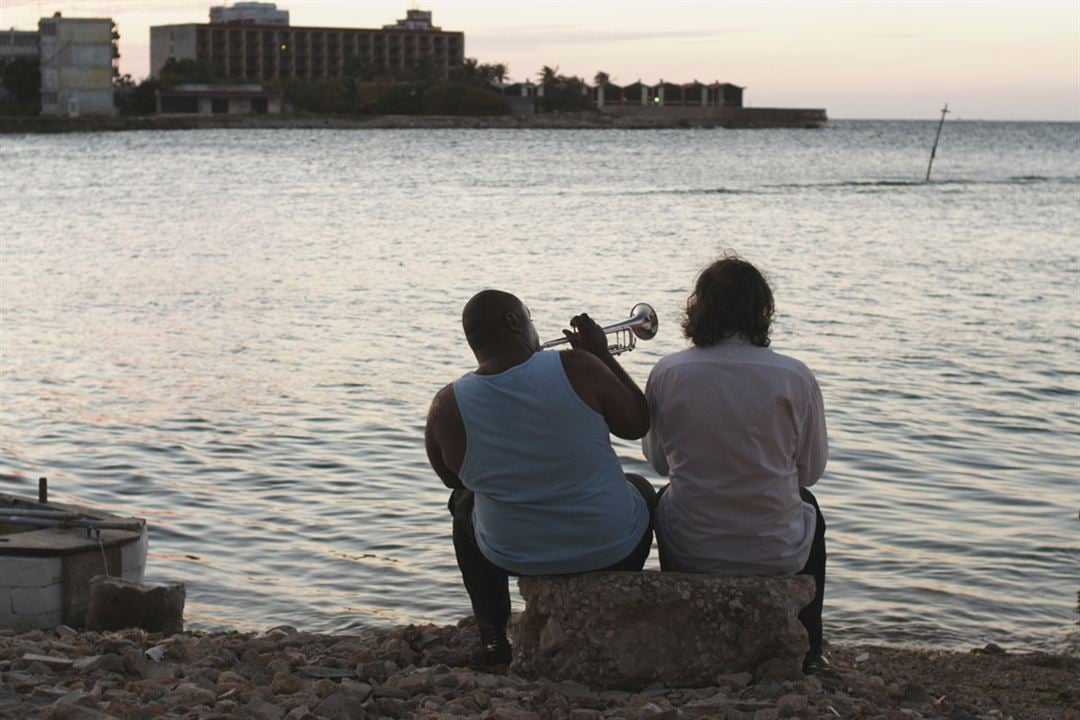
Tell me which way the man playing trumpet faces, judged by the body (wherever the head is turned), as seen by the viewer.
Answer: away from the camera

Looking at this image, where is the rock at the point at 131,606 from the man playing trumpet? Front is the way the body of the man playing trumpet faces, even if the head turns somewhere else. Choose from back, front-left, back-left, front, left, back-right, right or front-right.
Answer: front-left

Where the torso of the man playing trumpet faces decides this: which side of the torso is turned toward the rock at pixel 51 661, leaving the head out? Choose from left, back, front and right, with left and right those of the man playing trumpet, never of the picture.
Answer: left

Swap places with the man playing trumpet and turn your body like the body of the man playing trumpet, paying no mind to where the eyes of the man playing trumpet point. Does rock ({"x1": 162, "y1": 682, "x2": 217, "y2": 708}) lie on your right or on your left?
on your left

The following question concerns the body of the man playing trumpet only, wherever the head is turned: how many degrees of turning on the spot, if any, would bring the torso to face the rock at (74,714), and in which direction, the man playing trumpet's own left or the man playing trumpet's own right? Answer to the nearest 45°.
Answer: approximately 135° to the man playing trumpet's own left

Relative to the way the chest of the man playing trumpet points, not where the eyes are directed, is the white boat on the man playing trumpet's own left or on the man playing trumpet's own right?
on the man playing trumpet's own left

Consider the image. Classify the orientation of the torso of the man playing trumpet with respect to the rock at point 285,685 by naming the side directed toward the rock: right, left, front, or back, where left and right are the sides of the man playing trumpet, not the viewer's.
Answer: left

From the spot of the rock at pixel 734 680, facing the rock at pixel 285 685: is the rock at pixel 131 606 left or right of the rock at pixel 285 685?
right

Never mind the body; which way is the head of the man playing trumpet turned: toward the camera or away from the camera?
away from the camera
